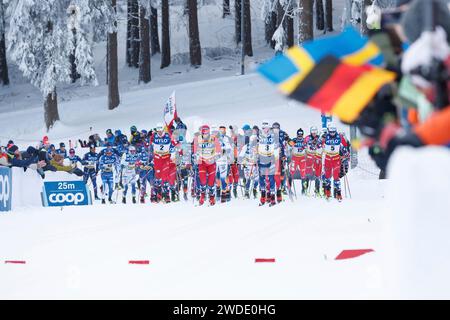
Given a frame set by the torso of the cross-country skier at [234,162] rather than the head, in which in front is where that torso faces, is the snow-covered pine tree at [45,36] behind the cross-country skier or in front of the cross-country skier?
behind

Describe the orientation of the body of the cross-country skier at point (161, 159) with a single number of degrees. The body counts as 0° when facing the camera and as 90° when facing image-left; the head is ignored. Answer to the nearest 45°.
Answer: approximately 0°

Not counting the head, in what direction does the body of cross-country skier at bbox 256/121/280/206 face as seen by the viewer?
toward the camera

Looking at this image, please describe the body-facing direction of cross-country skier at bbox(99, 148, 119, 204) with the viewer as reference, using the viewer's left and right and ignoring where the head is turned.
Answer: facing the viewer

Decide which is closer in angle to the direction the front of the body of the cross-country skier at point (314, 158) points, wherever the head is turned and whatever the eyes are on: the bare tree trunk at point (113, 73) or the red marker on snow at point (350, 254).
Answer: the red marker on snow

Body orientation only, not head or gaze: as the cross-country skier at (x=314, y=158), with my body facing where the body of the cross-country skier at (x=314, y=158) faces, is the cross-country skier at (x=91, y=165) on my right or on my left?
on my right

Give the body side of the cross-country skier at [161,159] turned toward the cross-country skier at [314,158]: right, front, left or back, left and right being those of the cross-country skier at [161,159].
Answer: left

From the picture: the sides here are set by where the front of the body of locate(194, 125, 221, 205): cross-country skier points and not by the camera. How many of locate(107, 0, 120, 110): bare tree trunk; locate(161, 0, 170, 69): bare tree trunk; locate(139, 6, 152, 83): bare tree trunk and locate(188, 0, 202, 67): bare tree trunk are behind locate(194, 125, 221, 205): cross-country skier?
4

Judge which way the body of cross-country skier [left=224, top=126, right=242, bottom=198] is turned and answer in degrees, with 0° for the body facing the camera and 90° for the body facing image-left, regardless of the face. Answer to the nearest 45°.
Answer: approximately 0°

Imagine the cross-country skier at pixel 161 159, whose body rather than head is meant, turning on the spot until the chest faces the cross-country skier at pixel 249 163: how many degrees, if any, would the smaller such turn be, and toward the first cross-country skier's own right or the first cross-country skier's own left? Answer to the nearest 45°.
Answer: approximately 90° to the first cross-country skier's own left

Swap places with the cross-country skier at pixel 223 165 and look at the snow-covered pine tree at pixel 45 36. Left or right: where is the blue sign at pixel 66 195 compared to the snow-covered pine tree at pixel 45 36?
left

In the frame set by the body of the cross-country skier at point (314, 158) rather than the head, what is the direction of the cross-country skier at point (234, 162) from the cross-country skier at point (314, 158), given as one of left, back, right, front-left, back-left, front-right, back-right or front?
right

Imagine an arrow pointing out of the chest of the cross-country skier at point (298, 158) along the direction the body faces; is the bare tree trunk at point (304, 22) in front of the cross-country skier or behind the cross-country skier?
behind

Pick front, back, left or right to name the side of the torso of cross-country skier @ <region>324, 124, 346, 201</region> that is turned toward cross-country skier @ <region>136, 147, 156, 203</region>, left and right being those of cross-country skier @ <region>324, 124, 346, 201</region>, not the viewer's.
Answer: right

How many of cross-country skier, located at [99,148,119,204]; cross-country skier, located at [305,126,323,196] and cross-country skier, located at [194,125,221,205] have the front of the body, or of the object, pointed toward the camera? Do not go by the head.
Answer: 3

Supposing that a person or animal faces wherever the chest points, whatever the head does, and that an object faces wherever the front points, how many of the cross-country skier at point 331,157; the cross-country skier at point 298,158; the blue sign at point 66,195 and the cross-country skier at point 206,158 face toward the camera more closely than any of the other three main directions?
4
